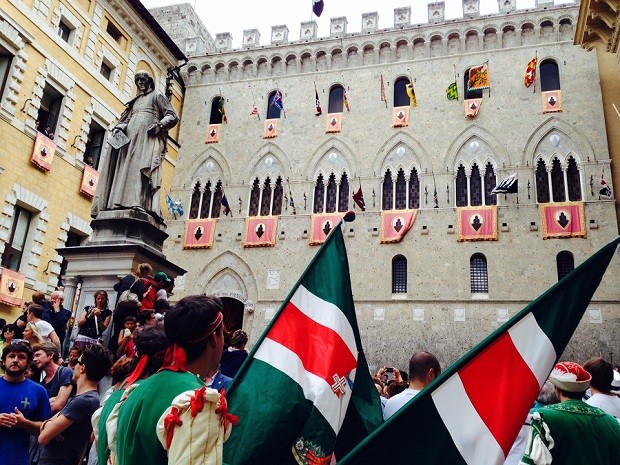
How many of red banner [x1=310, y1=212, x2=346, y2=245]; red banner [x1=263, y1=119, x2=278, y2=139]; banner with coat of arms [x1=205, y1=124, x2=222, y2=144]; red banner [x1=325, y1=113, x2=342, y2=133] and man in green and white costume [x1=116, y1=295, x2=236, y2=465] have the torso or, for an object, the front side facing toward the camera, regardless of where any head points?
4

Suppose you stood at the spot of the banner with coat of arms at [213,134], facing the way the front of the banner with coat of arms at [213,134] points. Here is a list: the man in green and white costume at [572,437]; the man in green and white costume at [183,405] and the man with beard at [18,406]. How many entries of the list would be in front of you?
3

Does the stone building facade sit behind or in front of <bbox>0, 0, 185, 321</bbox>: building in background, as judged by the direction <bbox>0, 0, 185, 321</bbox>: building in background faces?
in front

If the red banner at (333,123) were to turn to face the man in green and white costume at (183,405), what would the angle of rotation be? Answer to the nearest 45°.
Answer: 0° — it already faces them

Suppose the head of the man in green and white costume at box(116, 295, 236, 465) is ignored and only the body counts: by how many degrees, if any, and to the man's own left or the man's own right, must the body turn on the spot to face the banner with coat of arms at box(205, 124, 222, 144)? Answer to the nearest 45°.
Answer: approximately 45° to the man's own left

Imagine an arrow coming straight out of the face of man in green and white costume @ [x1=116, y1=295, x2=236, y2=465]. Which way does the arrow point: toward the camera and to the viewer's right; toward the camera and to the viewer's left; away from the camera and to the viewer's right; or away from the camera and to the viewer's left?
away from the camera and to the viewer's right

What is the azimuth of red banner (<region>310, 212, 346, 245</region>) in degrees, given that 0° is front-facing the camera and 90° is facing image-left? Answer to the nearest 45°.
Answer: approximately 0°

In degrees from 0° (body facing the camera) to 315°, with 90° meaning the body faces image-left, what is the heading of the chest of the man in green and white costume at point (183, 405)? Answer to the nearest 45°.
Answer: approximately 225°
